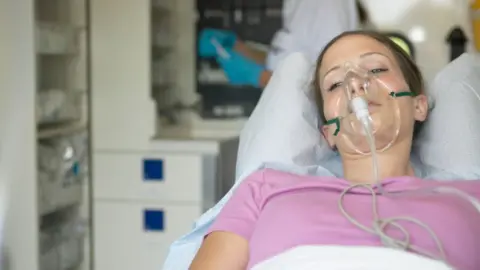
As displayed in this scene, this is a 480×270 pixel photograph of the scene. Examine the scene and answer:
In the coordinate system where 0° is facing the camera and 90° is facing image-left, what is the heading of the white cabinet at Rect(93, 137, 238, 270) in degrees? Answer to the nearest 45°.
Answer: approximately 0°

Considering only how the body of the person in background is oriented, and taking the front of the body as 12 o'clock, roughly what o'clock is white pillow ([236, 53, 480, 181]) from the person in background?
The white pillow is roughly at 9 o'clock from the person in background.

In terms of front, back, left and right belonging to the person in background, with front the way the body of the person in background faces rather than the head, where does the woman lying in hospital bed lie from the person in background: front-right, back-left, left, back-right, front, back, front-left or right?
left

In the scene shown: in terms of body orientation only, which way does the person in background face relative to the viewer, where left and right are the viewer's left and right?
facing to the left of the viewer

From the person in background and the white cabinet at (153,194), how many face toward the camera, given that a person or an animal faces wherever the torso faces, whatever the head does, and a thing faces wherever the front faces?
1

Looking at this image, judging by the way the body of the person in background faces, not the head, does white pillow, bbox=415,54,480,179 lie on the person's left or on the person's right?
on the person's left

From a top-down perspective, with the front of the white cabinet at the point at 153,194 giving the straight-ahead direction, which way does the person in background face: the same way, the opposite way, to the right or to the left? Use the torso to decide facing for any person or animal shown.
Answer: to the right

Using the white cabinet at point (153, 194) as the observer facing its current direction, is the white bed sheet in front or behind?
in front

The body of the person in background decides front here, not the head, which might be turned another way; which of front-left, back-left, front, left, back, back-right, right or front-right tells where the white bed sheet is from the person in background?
left

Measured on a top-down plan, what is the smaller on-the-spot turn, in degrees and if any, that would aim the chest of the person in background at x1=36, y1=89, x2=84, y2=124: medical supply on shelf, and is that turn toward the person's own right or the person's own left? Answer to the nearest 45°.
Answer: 0° — they already face it
